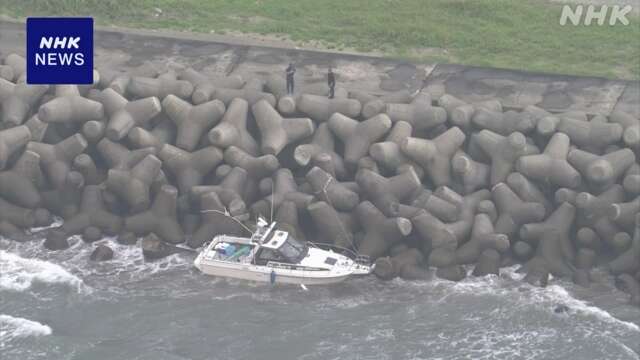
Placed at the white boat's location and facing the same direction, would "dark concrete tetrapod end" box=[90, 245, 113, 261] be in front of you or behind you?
behind

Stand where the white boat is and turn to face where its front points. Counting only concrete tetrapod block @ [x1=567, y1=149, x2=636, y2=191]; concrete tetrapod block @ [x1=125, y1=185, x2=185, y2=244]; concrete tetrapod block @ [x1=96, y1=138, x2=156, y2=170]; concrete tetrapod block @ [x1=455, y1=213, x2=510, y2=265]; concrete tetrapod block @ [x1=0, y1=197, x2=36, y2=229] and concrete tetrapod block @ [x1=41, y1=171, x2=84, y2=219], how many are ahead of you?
2

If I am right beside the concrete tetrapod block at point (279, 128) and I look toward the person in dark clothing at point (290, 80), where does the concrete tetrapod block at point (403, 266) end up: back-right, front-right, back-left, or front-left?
back-right

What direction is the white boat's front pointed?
to the viewer's right

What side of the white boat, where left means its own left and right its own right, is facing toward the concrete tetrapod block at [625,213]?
front

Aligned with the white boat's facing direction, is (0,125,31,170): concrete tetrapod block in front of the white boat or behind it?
behind

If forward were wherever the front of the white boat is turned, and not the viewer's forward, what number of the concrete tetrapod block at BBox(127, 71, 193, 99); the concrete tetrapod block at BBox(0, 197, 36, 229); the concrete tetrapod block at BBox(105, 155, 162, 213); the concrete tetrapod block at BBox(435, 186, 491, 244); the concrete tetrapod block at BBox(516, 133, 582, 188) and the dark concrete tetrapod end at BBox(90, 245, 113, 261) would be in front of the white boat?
2

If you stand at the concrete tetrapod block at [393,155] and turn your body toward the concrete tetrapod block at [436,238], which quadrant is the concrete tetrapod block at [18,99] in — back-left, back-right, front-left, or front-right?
back-right

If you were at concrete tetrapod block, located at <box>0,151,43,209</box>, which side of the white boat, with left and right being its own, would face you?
back

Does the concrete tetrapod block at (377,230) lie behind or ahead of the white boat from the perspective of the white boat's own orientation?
ahead
